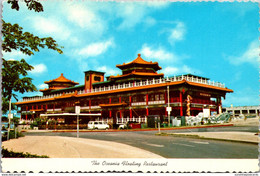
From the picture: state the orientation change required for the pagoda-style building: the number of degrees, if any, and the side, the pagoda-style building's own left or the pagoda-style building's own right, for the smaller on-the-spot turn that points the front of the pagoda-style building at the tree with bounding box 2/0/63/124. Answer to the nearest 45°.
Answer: approximately 45° to the pagoda-style building's own left

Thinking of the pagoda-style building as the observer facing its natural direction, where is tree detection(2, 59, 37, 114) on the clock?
The tree is roughly at 11 o'clock from the pagoda-style building.

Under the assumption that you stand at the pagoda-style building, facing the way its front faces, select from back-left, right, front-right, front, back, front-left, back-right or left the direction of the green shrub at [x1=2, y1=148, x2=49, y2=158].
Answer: front-left

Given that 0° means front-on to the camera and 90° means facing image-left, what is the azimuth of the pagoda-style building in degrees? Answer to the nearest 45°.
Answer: approximately 45°
